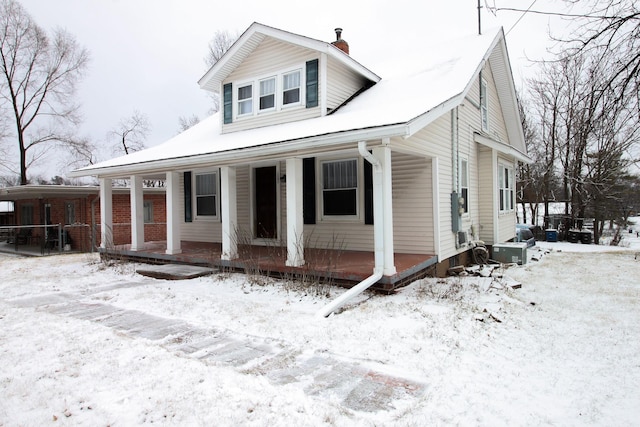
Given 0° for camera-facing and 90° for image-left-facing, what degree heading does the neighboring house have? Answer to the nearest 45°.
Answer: approximately 45°

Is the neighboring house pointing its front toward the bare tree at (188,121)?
no

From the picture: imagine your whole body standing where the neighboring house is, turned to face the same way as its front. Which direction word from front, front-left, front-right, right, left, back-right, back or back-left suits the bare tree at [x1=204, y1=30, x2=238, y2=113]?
back

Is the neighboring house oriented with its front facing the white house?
no

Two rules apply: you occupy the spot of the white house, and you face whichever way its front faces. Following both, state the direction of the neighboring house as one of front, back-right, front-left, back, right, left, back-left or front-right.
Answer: right

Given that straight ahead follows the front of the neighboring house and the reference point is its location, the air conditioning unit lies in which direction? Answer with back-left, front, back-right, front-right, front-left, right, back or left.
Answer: left

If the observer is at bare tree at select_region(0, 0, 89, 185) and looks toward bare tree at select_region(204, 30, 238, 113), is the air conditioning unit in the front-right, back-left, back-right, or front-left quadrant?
front-right

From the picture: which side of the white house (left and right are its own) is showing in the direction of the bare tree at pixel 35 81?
right

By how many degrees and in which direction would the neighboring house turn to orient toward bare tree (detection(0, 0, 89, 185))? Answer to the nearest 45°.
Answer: approximately 135° to its right

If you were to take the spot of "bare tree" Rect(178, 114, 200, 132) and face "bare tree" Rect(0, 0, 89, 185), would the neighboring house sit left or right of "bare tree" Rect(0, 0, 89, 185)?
left

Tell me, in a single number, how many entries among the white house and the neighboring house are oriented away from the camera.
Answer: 0

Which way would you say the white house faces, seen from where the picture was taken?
facing the viewer and to the left of the viewer

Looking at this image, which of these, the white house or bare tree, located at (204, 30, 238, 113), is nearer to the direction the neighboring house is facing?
the white house

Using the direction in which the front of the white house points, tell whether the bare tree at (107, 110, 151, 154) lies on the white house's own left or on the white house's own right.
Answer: on the white house's own right

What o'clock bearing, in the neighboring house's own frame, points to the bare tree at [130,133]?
The bare tree is roughly at 5 o'clock from the neighboring house.
